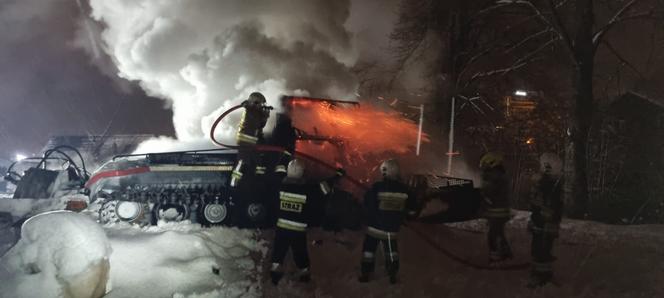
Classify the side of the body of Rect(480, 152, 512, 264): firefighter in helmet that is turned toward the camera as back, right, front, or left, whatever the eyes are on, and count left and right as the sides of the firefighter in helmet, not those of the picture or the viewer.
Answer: left

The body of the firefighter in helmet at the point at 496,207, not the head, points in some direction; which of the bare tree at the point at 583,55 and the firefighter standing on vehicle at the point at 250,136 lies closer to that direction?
the firefighter standing on vehicle

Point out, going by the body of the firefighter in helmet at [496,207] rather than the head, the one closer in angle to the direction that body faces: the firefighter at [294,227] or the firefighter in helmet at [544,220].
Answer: the firefighter

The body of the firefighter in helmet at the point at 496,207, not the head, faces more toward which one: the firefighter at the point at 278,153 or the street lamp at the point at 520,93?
the firefighter

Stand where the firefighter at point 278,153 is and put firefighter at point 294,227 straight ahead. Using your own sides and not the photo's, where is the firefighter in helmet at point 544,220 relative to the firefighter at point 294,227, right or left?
left

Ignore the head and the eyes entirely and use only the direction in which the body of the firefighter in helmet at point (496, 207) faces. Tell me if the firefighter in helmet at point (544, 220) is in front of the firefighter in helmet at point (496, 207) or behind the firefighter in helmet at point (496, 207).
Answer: behind

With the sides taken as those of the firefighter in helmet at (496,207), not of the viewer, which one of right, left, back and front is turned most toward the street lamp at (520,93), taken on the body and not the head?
right

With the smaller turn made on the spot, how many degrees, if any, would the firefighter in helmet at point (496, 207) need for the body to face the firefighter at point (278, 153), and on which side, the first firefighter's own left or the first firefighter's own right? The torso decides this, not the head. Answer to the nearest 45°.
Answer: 0° — they already face them

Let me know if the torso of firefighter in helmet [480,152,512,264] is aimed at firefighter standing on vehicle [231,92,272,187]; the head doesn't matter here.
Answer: yes

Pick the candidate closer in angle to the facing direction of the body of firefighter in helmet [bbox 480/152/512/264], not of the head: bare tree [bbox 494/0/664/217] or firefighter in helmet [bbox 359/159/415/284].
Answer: the firefighter in helmet
